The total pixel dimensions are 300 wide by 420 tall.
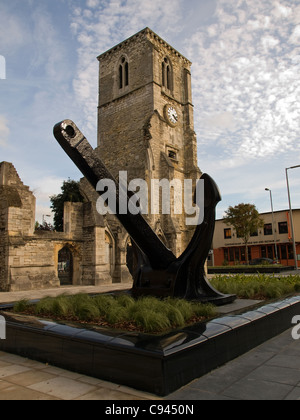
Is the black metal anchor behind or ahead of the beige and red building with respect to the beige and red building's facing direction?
ahead

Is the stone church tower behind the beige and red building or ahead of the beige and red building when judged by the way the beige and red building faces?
ahead

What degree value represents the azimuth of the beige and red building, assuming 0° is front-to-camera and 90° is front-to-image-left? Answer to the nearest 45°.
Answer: approximately 45°
